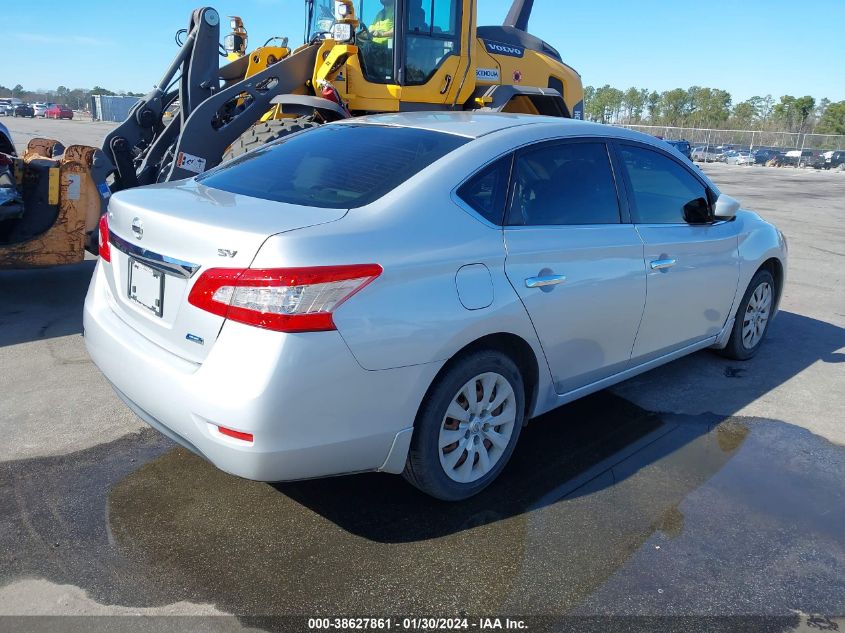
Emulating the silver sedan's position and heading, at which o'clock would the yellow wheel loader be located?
The yellow wheel loader is roughly at 10 o'clock from the silver sedan.

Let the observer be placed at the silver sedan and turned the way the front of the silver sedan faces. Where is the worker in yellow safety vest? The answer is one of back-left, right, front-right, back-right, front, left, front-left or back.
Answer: front-left

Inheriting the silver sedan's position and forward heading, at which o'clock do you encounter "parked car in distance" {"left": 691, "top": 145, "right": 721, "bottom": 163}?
The parked car in distance is roughly at 11 o'clock from the silver sedan.

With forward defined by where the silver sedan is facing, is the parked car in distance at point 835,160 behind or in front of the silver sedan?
in front

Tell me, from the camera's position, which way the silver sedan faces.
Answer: facing away from the viewer and to the right of the viewer

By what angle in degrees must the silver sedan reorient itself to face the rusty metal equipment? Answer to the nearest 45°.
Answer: approximately 90° to its left

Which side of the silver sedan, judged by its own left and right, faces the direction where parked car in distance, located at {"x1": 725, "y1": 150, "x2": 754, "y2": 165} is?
front

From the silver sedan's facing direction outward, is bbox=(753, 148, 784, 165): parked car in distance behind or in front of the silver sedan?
in front
